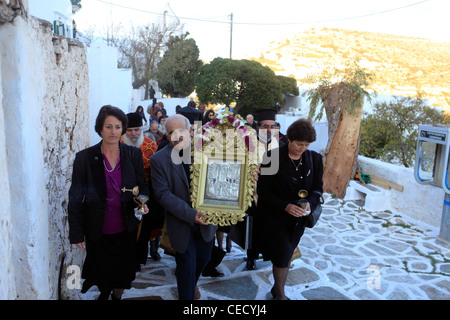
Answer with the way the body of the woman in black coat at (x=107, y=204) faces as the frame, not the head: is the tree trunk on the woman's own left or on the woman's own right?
on the woman's own left

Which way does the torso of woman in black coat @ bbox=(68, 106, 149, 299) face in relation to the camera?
toward the camera

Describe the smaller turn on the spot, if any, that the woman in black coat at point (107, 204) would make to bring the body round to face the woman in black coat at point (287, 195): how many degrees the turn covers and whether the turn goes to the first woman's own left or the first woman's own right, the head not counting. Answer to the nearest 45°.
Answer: approximately 90° to the first woman's own left

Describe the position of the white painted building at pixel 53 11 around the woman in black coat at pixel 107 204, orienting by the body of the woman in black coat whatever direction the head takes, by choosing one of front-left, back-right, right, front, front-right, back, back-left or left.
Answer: back

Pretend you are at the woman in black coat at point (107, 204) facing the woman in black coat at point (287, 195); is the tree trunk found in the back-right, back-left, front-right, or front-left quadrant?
front-left

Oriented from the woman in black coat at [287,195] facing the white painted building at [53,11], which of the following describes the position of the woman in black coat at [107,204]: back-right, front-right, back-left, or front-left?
front-left

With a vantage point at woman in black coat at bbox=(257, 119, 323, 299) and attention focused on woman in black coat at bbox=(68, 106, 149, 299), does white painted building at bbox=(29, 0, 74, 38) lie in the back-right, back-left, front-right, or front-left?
front-right

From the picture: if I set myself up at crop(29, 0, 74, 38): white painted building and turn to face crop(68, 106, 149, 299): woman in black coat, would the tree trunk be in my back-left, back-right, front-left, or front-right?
front-left
